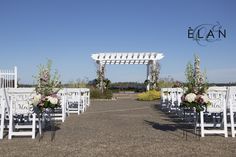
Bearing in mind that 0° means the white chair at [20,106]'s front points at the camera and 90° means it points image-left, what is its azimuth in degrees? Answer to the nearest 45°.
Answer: approximately 180°

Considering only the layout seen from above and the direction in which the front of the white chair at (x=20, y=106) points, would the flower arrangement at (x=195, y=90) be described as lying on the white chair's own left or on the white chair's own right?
on the white chair's own right

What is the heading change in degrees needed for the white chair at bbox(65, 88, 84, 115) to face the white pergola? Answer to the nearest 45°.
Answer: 0° — it already faces it

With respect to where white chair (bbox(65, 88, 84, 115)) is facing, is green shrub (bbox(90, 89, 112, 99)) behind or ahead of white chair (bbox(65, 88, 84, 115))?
ahead

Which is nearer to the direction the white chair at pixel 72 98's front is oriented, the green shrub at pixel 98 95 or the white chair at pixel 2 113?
the green shrub

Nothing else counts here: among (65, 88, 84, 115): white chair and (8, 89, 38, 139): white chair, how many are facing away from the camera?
2

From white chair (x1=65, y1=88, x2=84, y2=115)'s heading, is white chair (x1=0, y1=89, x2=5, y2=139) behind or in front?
behind

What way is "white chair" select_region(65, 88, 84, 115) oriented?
away from the camera

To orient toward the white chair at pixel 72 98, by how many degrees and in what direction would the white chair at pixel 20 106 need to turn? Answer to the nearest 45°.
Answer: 0° — it already faces it
